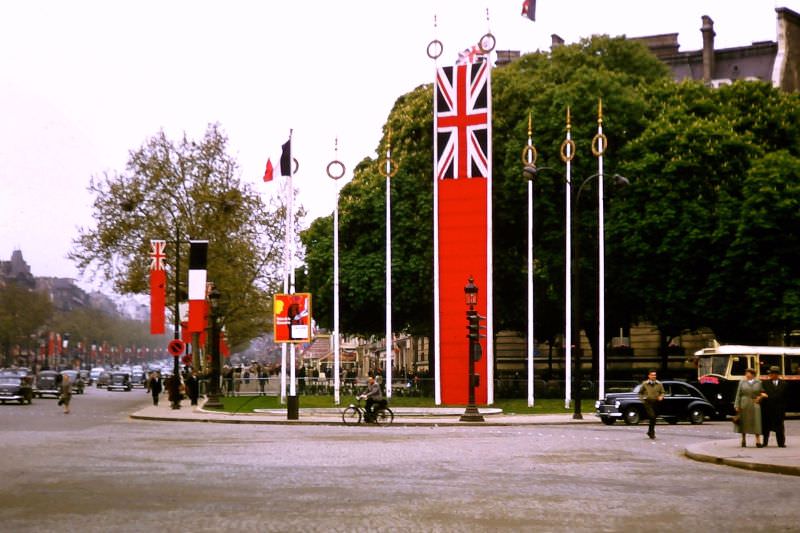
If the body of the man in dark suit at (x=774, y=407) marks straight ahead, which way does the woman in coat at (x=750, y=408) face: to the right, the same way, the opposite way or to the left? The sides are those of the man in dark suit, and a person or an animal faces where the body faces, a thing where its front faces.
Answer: the same way

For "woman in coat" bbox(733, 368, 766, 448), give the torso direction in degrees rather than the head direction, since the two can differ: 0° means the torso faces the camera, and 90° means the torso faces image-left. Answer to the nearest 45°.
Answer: approximately 0°

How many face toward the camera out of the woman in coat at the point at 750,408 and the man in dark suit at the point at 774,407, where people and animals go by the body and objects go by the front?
2

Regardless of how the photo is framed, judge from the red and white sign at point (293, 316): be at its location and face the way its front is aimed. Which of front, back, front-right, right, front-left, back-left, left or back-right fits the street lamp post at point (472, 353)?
front-left

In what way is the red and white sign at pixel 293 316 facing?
toward the camera

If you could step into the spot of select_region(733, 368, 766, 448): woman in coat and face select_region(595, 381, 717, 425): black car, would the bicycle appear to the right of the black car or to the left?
left

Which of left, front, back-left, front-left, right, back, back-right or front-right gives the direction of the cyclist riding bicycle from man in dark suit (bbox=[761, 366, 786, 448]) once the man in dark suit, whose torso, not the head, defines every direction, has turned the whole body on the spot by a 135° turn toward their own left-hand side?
left

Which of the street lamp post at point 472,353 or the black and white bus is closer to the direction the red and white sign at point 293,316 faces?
the street lamp post

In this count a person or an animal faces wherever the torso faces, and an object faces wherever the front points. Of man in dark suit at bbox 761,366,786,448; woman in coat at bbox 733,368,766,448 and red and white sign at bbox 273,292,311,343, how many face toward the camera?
3

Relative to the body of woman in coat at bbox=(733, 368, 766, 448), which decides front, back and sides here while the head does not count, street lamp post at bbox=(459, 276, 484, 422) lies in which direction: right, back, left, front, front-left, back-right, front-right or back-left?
back-right

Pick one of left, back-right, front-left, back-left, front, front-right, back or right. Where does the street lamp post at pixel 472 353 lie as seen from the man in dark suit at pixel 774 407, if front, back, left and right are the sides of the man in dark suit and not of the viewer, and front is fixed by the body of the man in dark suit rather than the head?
back-right

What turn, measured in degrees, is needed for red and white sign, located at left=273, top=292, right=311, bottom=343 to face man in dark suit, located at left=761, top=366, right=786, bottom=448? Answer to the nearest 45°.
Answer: approximately 45° to its left
